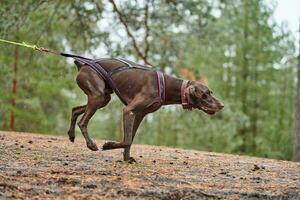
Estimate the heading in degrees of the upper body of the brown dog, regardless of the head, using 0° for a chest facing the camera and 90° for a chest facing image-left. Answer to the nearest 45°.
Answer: approximately 270°

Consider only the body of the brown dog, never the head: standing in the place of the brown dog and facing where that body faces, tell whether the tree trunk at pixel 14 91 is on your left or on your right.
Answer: on your left
